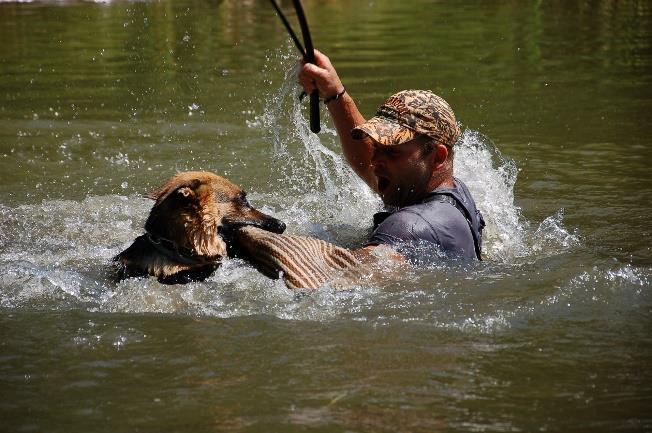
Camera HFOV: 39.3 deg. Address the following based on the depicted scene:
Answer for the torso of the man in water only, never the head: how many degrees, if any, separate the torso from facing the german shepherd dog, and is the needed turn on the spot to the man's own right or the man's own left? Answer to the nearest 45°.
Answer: approximately 45° to the man's own left

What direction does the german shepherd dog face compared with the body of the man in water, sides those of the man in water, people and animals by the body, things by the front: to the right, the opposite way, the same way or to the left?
the opposite way

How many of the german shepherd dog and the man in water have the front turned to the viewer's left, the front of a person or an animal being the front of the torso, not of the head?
1

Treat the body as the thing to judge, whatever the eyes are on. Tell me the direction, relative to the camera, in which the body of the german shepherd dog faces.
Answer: to the viewer's right

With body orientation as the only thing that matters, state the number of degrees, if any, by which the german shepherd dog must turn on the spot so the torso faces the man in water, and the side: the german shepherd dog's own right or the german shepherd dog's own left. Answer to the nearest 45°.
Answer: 0° — it already faces them

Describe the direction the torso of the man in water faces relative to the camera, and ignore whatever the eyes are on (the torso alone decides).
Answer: to the viewer's left
